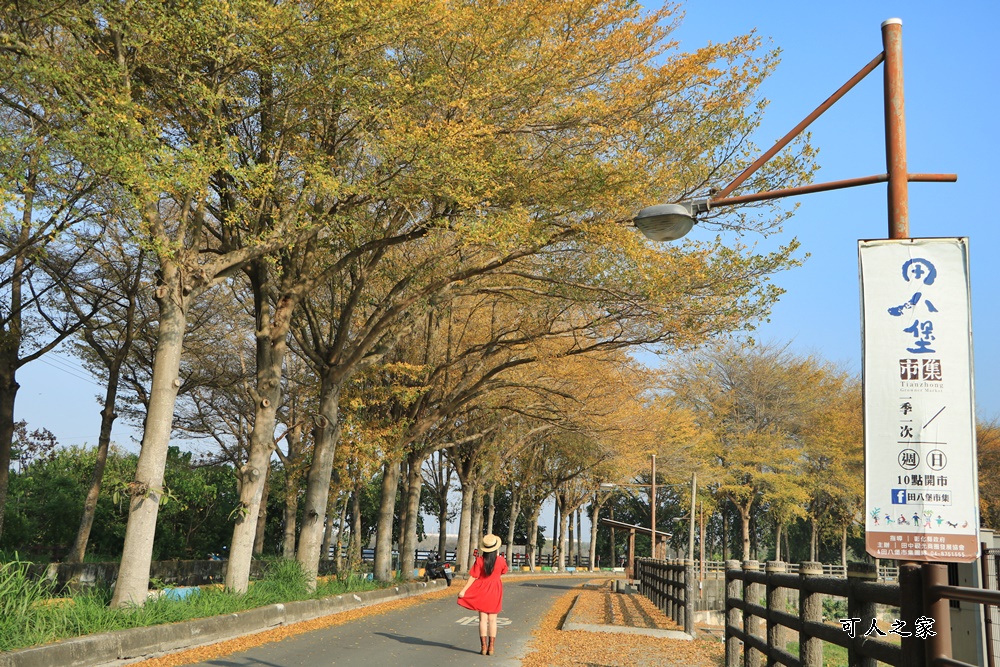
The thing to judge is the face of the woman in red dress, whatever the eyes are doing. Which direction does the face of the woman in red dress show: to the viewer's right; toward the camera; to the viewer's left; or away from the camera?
away from the camera

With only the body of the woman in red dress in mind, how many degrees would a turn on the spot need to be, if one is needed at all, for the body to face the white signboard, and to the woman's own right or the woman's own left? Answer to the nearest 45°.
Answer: approximately 180°

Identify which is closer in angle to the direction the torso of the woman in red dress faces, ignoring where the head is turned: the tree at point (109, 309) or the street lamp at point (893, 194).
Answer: the tree

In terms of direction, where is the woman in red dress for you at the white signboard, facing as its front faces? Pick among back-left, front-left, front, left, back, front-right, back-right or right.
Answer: back-right

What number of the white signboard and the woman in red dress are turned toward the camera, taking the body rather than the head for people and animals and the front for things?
1

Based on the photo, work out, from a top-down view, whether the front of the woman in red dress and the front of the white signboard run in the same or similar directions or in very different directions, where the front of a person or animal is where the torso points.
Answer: very different directions

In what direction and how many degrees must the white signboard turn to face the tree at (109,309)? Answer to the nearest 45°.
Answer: approximately 135° to its right

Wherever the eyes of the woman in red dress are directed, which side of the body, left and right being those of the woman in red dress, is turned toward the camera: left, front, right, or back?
back

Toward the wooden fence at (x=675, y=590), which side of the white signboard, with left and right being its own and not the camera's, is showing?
back

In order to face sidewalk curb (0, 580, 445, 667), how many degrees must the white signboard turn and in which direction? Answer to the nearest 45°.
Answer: approximately 90° to its right

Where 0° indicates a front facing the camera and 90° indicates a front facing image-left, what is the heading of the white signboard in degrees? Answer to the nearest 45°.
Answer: approximately 0°
